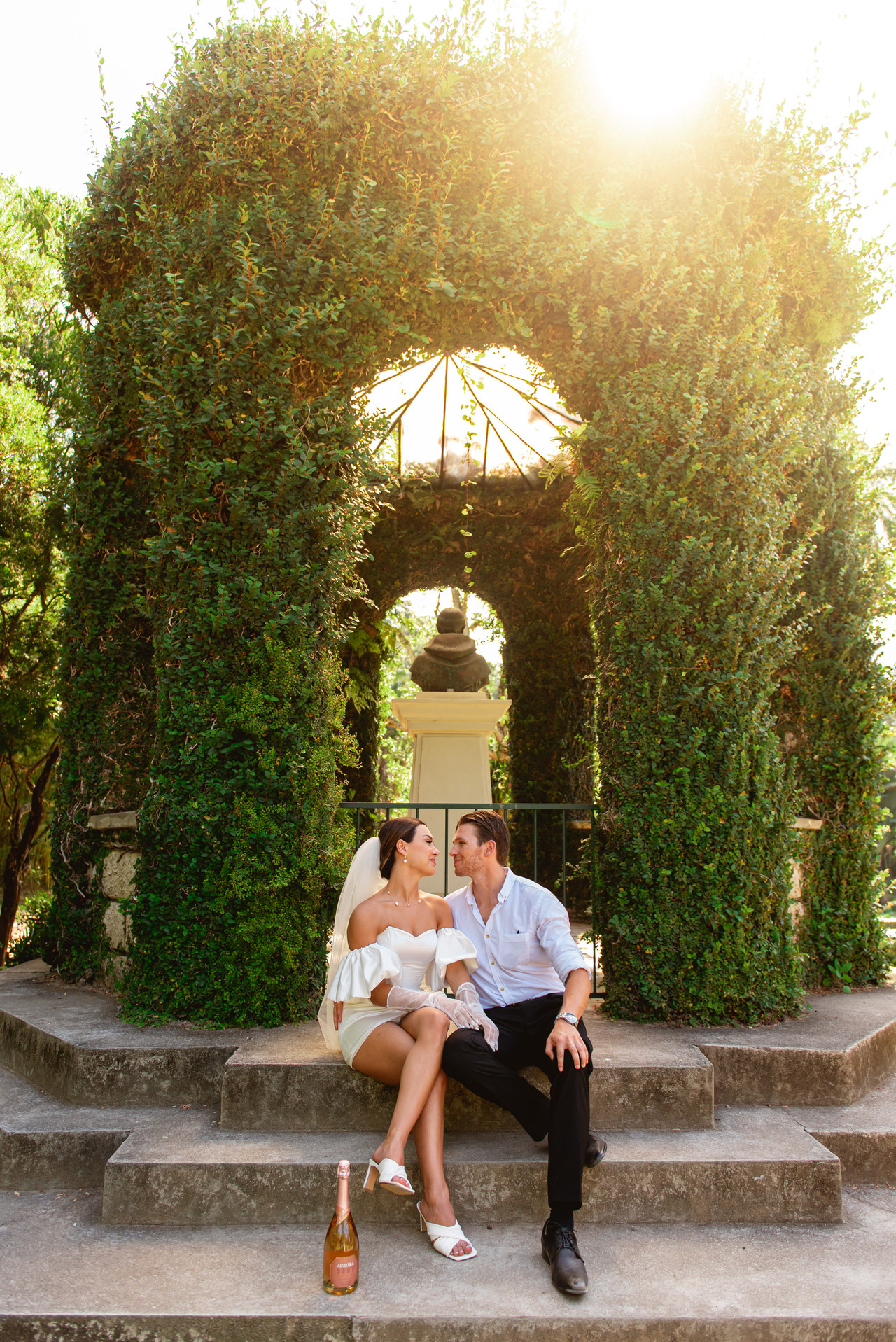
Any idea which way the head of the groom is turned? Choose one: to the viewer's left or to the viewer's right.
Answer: to the viewer's left

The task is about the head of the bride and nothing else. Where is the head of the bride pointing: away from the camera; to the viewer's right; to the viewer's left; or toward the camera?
to the viewer's right

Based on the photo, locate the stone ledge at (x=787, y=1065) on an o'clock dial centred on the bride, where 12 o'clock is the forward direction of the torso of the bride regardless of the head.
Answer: The stone ledge is roughly at 10 o'clock from the bride.

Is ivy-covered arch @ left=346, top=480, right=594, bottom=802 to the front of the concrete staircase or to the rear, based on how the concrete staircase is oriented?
to the rear

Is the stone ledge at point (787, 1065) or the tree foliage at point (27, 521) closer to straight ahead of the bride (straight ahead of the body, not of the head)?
the stone ledge

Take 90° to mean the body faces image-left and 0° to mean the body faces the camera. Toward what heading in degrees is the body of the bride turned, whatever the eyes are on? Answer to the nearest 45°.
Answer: approximately 315°

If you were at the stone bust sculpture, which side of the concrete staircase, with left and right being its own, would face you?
back

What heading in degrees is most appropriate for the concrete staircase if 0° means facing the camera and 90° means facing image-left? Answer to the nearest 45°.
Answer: approximately 0°

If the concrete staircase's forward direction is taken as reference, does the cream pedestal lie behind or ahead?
behind
